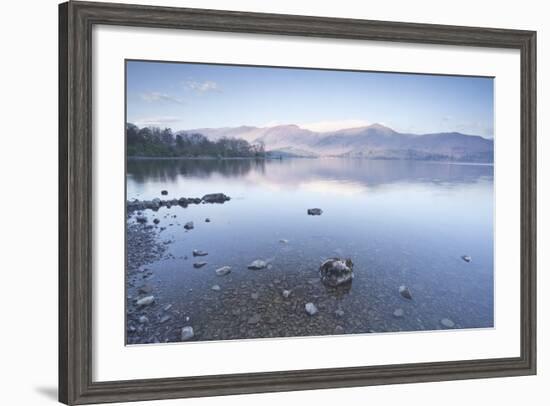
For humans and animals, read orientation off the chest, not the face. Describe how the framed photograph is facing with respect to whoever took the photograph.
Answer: facing the viewer and to the right of the viewer
